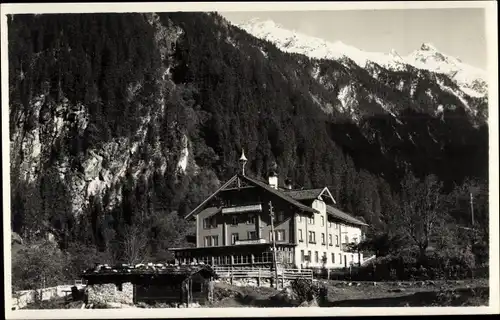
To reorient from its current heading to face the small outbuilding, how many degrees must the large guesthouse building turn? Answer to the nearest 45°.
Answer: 0° — it already faces it

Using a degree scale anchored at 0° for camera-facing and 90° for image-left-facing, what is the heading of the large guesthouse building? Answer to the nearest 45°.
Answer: approximately 45°
